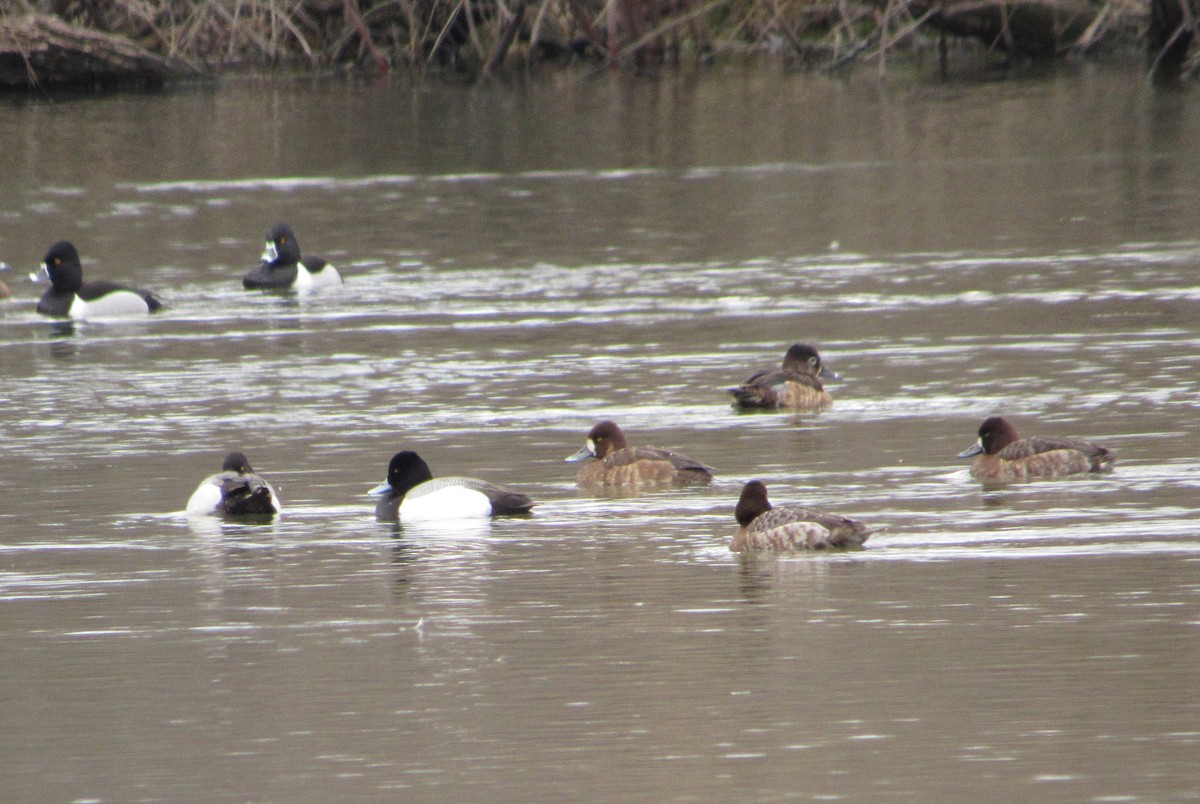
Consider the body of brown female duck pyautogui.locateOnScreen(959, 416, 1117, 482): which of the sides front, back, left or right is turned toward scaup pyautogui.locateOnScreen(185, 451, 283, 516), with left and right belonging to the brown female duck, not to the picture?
front

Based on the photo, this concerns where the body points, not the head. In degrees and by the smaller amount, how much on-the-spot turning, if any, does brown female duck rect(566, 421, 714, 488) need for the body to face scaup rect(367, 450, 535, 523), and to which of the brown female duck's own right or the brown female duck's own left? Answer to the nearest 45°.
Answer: approximately 45° to the brown female duck's own left

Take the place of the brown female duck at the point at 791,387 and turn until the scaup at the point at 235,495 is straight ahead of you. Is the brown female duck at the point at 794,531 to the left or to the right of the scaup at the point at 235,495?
left

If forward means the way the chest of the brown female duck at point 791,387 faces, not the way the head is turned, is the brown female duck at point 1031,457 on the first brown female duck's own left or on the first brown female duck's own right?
on the first brown female duck's own right

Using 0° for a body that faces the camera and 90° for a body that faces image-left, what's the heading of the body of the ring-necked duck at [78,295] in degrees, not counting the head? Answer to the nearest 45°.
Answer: approximately 90°

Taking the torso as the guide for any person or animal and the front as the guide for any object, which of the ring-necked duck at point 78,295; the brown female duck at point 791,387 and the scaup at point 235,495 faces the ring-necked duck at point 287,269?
the scaup at point 235,495

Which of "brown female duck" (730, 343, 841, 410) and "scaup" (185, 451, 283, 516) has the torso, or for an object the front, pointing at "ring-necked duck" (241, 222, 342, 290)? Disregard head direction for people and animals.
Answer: "scaup" (185, 451, 283, 516)

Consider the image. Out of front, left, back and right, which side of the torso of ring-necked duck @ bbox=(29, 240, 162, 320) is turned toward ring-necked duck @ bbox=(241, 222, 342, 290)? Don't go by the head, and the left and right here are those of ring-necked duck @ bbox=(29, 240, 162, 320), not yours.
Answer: back
